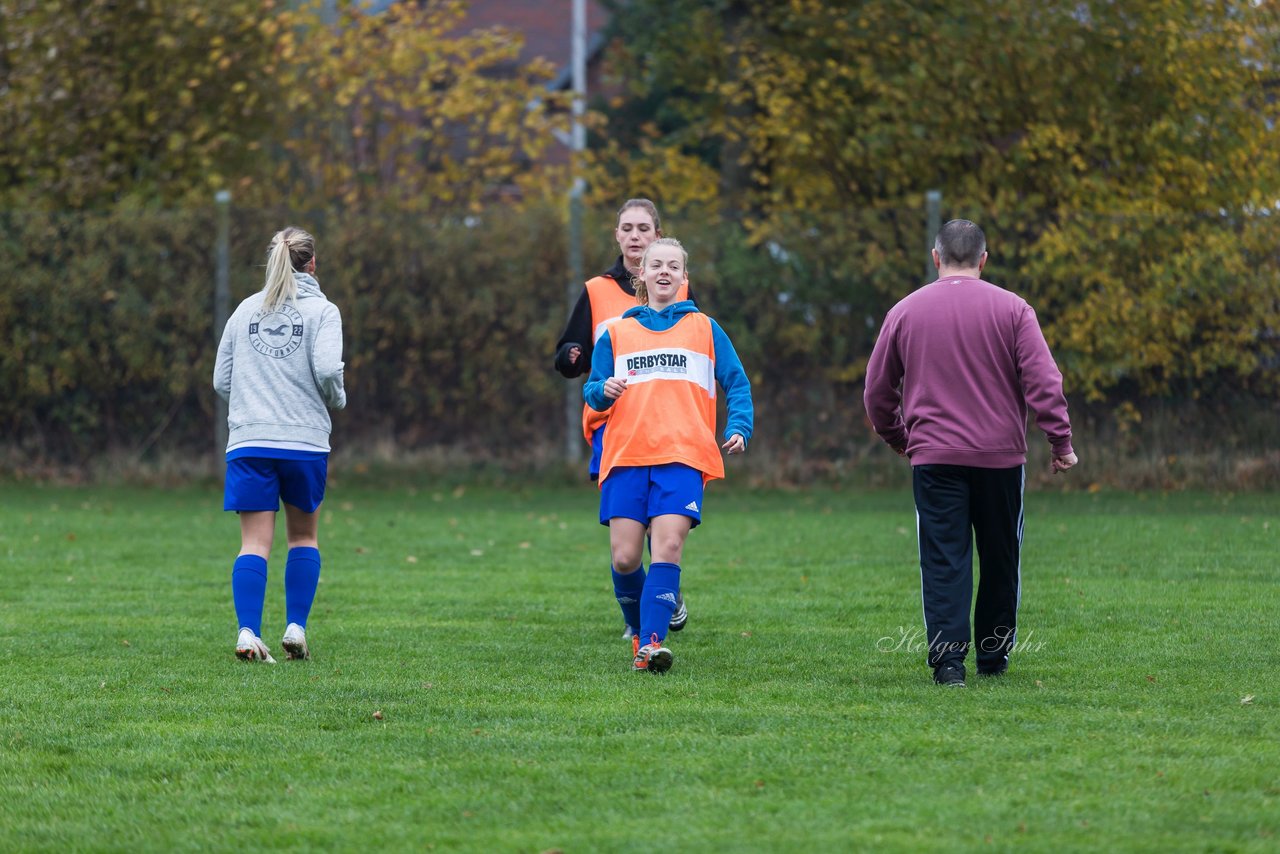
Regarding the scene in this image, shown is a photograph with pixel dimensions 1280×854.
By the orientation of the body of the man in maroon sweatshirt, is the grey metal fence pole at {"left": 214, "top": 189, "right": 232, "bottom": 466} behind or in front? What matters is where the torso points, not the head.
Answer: in front

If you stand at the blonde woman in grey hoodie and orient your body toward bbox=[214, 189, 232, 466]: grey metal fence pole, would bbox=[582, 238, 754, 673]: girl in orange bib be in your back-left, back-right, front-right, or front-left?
back-right

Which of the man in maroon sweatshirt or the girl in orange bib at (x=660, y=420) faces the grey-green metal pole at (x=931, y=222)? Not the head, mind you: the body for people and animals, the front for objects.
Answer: the man in maroon sweatshirt

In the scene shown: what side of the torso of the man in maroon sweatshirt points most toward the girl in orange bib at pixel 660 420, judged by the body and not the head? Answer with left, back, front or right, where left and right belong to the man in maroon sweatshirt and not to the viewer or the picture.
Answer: left

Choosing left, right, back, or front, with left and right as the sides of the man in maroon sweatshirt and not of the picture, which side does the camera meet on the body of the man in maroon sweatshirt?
back

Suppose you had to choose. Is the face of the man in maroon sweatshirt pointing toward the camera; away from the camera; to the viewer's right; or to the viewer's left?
away from the camera

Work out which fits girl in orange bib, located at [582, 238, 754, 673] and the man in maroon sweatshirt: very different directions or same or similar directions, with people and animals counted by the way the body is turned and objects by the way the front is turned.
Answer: very different directions

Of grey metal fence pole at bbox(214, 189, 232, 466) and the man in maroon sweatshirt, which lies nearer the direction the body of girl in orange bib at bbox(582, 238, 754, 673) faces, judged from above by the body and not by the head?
the man in maroon sweatshirt

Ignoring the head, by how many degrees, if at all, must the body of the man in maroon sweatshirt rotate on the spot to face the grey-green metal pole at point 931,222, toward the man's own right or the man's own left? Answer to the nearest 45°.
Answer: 0° — they already face it

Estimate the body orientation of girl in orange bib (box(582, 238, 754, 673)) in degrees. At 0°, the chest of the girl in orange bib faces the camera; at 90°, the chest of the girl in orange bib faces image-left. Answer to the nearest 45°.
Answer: approximately 0°

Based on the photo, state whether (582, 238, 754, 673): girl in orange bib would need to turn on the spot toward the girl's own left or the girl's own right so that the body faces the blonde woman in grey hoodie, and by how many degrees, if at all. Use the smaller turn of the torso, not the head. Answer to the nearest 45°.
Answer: approximately 90° to the girl's own right

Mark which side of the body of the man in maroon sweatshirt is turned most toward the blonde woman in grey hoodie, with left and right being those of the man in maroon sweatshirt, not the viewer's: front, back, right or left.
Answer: left
